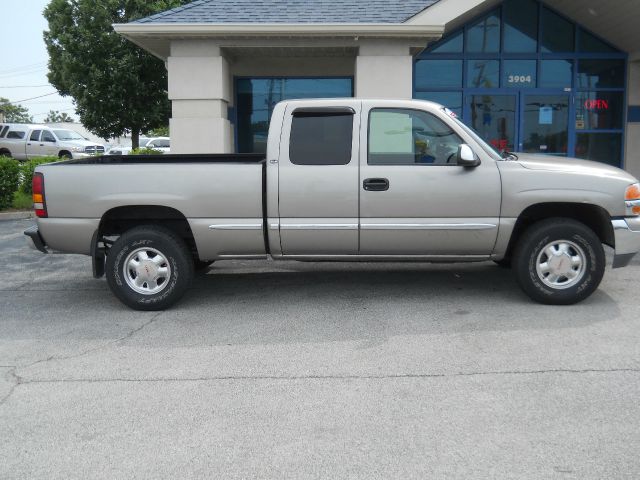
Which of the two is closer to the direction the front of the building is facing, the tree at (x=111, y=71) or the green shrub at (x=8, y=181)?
the green shrub

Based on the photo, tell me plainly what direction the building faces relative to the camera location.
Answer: facing the viewer

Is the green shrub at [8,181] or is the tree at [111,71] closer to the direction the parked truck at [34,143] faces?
the tree

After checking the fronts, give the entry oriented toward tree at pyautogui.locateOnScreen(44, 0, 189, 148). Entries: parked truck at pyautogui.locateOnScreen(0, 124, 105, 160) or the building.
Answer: the parked truck

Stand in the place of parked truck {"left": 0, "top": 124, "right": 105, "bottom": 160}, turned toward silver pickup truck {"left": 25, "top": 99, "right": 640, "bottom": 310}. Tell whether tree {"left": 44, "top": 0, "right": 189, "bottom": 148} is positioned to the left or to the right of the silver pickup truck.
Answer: left

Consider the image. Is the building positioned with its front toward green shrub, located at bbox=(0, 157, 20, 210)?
no

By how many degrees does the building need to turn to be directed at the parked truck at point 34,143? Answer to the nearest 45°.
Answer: approximately 135° to its right

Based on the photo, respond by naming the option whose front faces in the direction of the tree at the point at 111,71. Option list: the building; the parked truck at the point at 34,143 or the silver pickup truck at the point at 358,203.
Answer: the parked truck

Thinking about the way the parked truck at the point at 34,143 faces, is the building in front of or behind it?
in front

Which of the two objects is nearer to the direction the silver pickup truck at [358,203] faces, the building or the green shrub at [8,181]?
the building

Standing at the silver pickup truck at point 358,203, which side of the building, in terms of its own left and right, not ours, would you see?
front

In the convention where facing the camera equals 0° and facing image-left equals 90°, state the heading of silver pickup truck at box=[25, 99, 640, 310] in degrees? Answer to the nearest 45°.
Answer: approximately 270°

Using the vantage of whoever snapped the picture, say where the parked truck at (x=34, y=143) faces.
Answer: facing the viewer and to the right of the viewer

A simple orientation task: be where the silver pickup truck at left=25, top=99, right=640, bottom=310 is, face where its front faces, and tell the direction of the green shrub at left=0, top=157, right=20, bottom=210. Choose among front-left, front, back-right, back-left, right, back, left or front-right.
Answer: back-left

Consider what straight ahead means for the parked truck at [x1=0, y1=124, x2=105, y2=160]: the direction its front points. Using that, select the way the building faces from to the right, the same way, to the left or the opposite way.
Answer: to the right
